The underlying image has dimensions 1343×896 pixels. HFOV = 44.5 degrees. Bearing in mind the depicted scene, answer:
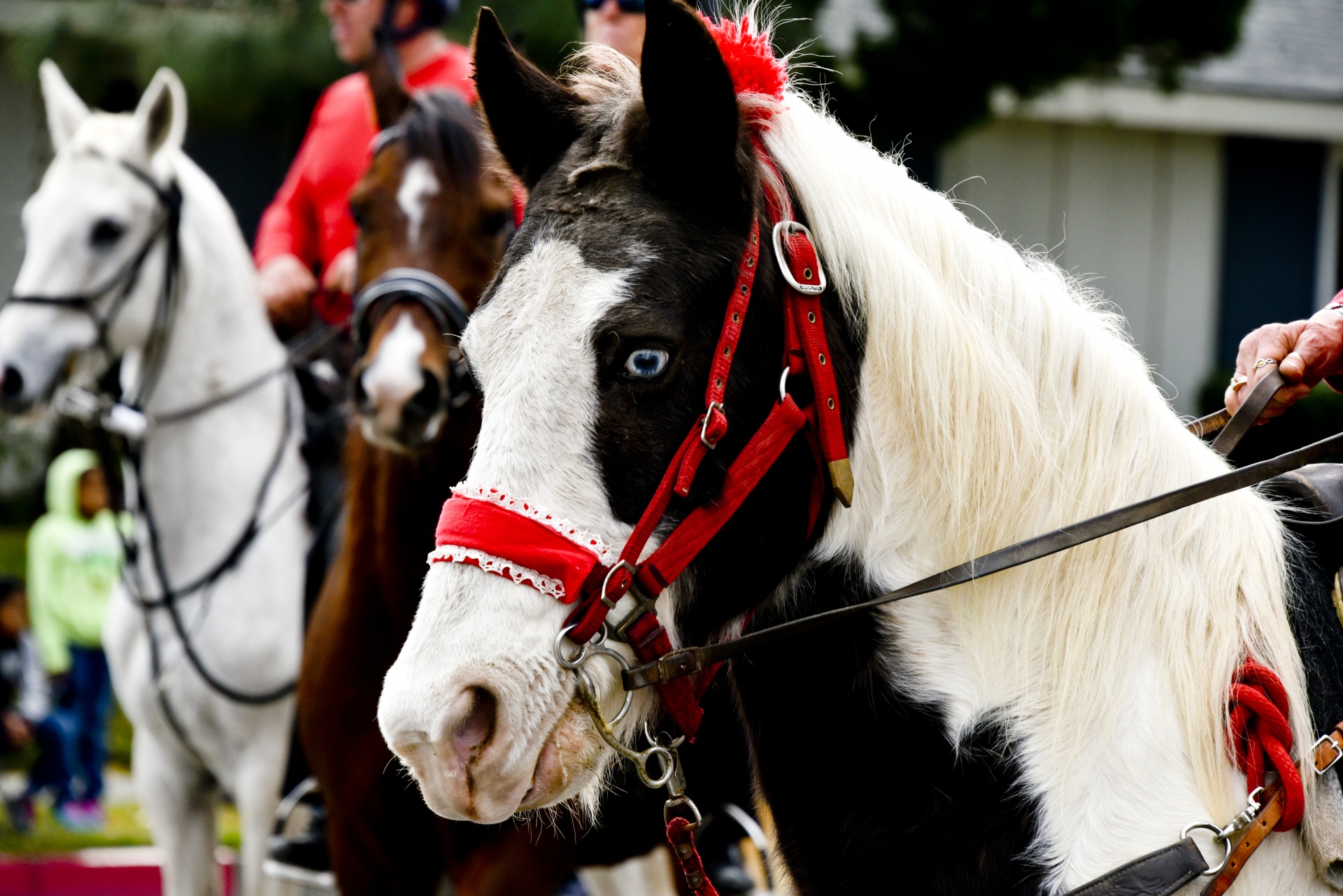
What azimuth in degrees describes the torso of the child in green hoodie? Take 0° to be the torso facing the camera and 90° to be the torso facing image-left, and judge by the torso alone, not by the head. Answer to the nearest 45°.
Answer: approximately 315°

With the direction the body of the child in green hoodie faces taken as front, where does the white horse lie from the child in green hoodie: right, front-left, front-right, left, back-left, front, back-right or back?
front-right
